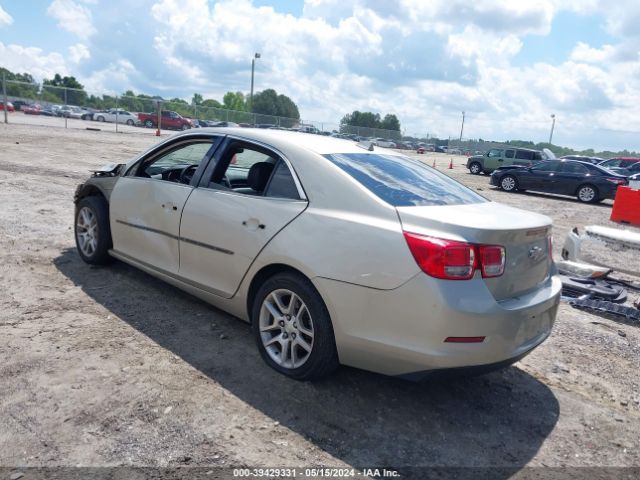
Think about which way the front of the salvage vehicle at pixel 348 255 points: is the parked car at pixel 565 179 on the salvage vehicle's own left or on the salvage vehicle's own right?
on the salvage vehicle's own right

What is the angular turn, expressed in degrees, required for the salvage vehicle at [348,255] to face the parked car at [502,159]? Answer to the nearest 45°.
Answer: approximately 45° to its right

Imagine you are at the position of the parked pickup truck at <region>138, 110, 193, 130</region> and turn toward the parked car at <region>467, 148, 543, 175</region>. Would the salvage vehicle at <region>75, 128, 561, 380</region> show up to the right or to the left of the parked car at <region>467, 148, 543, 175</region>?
right

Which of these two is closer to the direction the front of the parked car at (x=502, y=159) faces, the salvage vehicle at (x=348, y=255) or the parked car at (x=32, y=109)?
the parked car

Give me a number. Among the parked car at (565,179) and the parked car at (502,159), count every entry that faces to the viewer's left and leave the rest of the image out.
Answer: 2

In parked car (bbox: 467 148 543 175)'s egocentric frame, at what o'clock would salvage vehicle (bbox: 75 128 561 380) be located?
The salvage vehicle is roughly at 9 o'clock from the parked car.

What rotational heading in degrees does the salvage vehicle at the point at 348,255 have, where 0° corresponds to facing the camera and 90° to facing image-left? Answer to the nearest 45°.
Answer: approximately 135°

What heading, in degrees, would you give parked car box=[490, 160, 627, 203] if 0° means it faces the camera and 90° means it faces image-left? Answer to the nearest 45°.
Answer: approximately 90°

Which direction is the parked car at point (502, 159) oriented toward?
to the viewer's left
